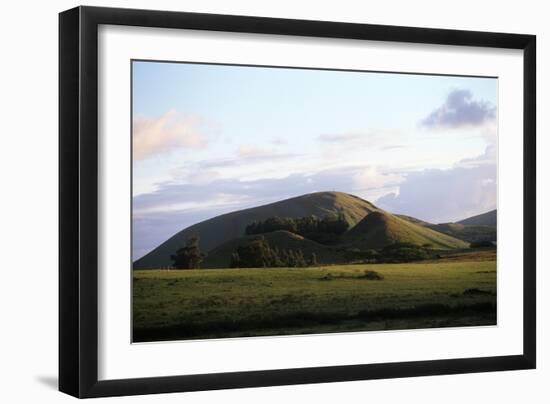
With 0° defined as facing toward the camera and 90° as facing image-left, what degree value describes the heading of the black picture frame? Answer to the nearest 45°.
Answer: approximately 315°
